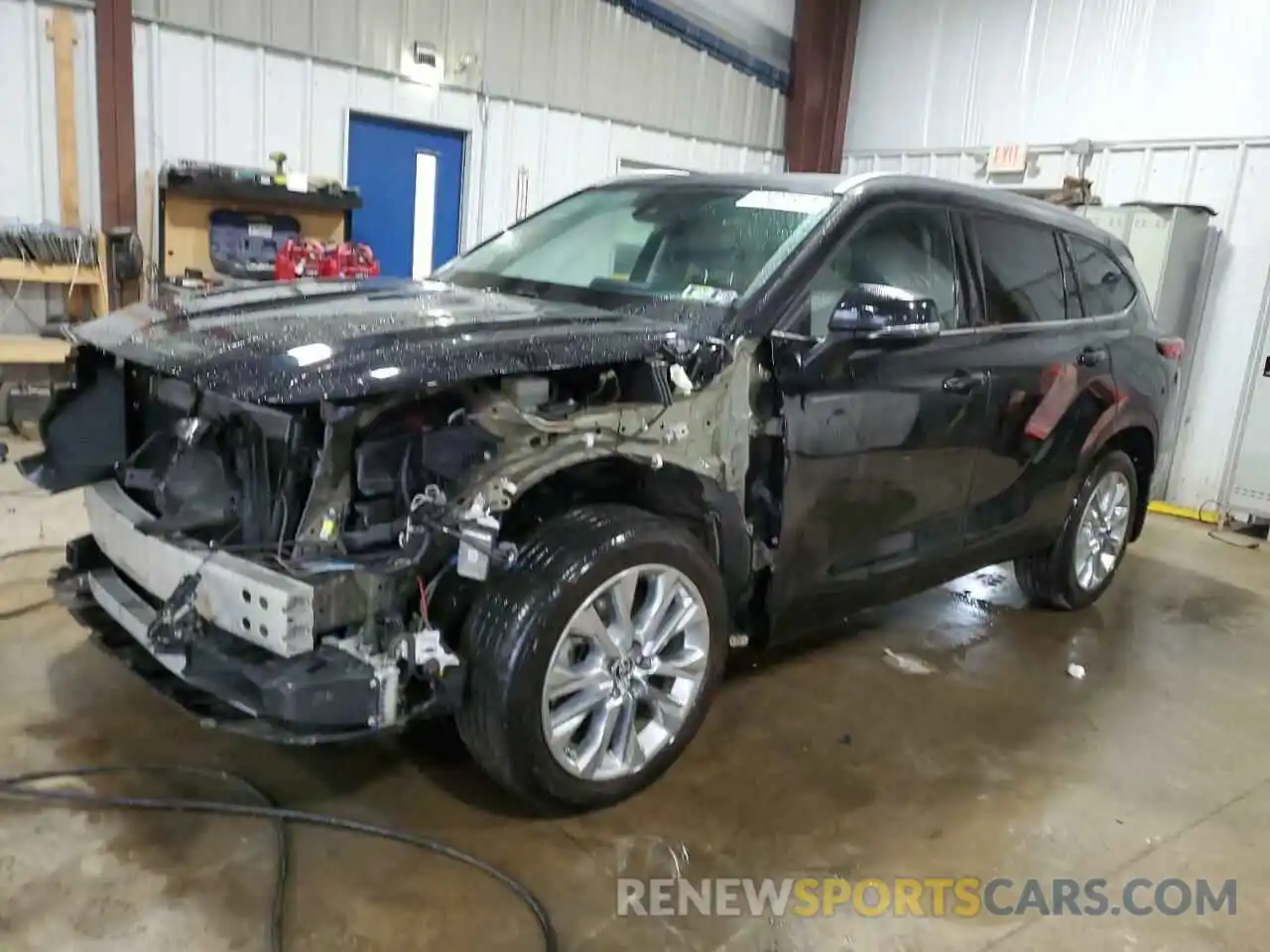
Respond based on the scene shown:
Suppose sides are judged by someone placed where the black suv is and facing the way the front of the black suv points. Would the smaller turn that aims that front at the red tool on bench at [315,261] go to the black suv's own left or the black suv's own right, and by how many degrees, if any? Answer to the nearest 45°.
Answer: approximately 90° to the black suv's own right

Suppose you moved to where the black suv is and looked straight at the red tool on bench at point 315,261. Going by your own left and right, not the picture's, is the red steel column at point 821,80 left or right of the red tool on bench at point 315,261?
right

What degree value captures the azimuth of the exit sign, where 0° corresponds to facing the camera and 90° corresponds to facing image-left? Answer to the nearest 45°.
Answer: approximately 0°

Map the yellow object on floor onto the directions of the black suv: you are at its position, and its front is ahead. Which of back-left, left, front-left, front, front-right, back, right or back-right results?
back

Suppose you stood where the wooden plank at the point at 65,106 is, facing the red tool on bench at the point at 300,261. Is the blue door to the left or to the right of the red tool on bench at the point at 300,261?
left

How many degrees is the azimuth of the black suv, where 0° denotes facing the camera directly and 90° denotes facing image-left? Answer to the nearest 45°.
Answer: approximately 45°

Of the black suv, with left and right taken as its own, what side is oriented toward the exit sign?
back

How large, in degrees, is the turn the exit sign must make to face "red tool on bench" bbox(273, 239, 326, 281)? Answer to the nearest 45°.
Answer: approximately 45° to its right

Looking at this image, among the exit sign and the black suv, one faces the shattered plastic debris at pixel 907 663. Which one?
the exit sign

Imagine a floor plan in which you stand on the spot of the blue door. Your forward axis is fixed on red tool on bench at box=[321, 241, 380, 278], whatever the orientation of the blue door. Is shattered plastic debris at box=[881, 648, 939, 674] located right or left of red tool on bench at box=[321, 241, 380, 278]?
left
